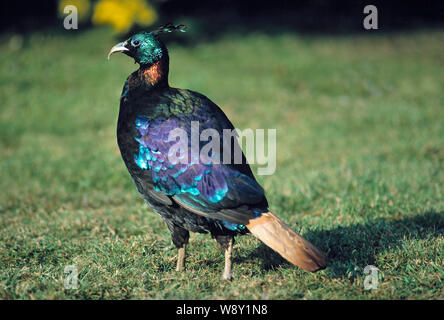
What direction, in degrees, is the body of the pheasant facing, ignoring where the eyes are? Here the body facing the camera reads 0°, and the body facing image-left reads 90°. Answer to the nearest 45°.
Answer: approximately 90°
